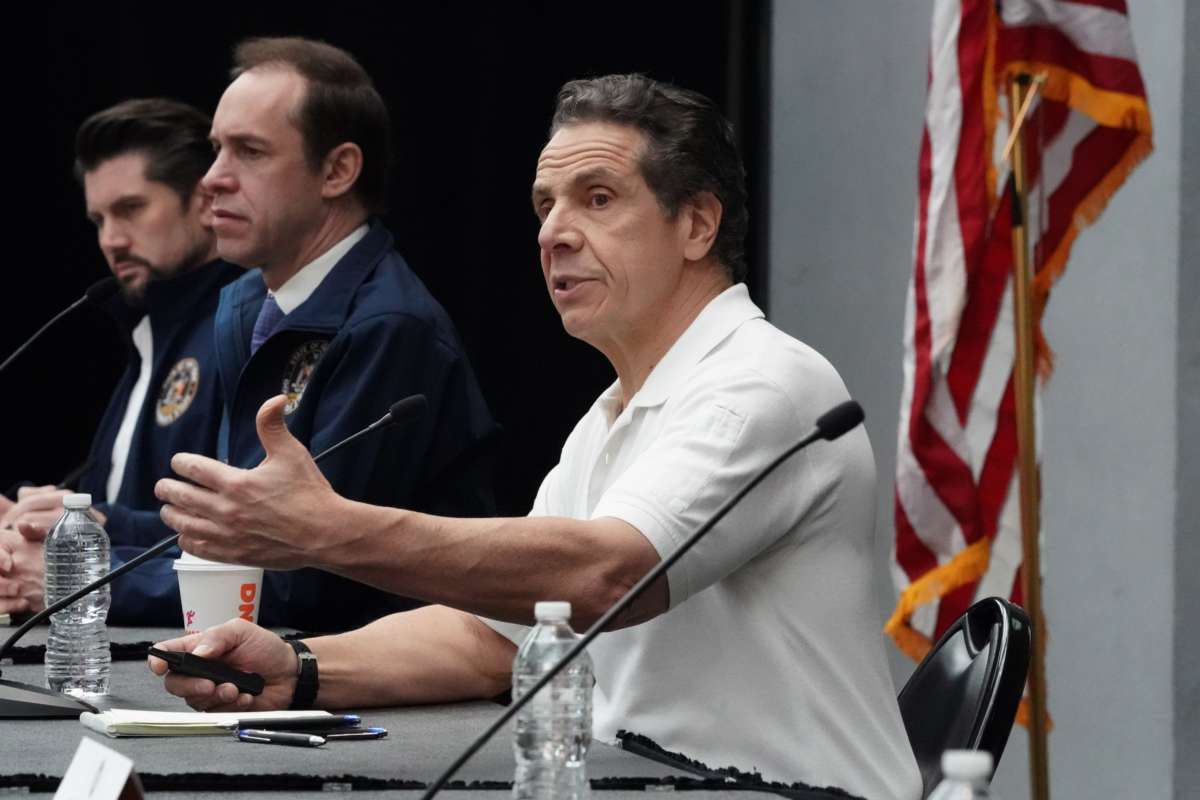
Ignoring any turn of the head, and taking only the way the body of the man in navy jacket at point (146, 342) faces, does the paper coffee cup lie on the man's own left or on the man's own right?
on the man's own left

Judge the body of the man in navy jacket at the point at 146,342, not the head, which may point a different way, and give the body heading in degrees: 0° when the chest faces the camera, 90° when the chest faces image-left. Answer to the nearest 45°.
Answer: approximately 45°

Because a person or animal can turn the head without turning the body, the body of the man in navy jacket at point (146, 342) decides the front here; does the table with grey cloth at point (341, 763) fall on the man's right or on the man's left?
on the man's left

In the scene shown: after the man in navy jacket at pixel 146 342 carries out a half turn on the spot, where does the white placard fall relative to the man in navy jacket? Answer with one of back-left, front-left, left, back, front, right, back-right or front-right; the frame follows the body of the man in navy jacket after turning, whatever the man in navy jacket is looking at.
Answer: back-right

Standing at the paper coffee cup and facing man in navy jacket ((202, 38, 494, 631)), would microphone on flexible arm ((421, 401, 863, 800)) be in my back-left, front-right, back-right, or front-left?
back-right

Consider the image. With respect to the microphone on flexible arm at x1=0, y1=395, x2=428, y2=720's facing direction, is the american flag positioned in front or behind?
in front
